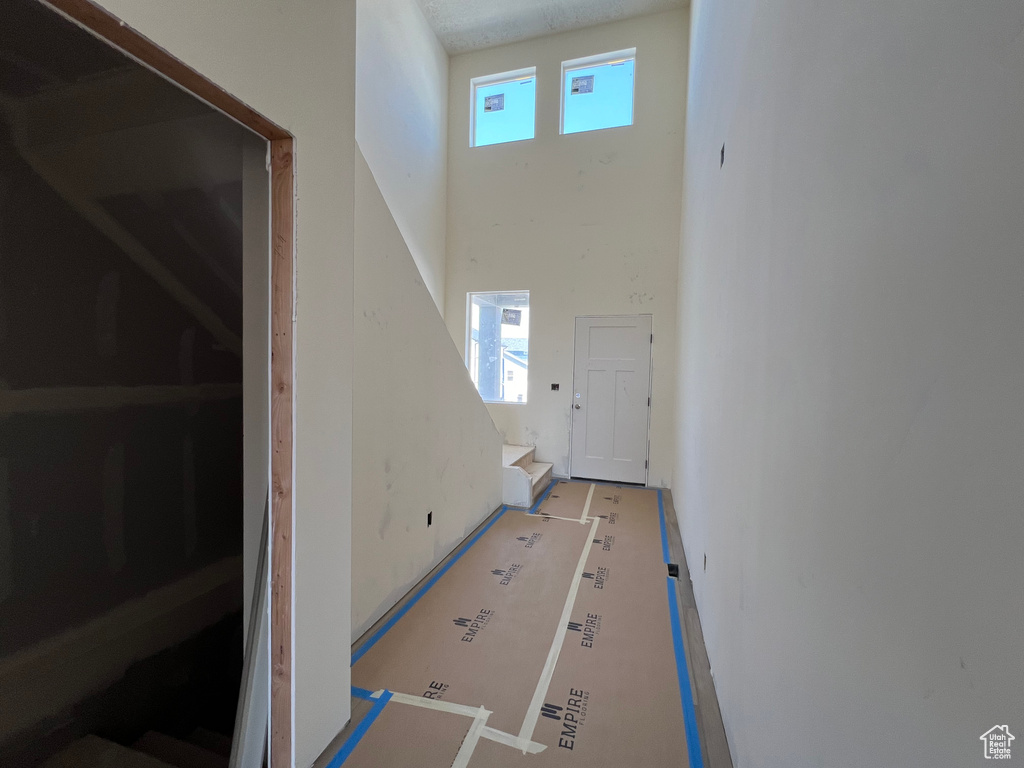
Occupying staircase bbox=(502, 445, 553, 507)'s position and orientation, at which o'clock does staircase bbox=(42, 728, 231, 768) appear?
staircase bbox=(42, 728, 231, 768) is roughly at 4 o'clock from staircase bbox=(502, 445, 553, 507).

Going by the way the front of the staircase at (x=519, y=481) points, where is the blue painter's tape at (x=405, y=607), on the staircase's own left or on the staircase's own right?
on the staircase's own right

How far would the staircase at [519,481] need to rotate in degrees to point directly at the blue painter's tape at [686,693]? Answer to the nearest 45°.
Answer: approximately 90° to its right

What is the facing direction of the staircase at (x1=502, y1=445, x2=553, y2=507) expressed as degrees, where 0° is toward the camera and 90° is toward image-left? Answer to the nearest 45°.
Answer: approximately 270°

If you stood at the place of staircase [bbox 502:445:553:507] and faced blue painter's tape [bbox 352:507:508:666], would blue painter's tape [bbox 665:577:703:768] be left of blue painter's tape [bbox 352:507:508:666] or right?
left

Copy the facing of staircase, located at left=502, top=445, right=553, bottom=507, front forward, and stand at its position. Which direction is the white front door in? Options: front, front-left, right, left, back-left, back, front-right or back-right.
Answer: front-left

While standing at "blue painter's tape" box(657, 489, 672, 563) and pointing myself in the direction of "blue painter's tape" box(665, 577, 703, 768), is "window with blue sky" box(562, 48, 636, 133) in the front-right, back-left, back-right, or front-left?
back-right

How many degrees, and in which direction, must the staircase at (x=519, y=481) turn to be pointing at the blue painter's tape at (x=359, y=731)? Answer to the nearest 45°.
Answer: approximately 90° to its right
